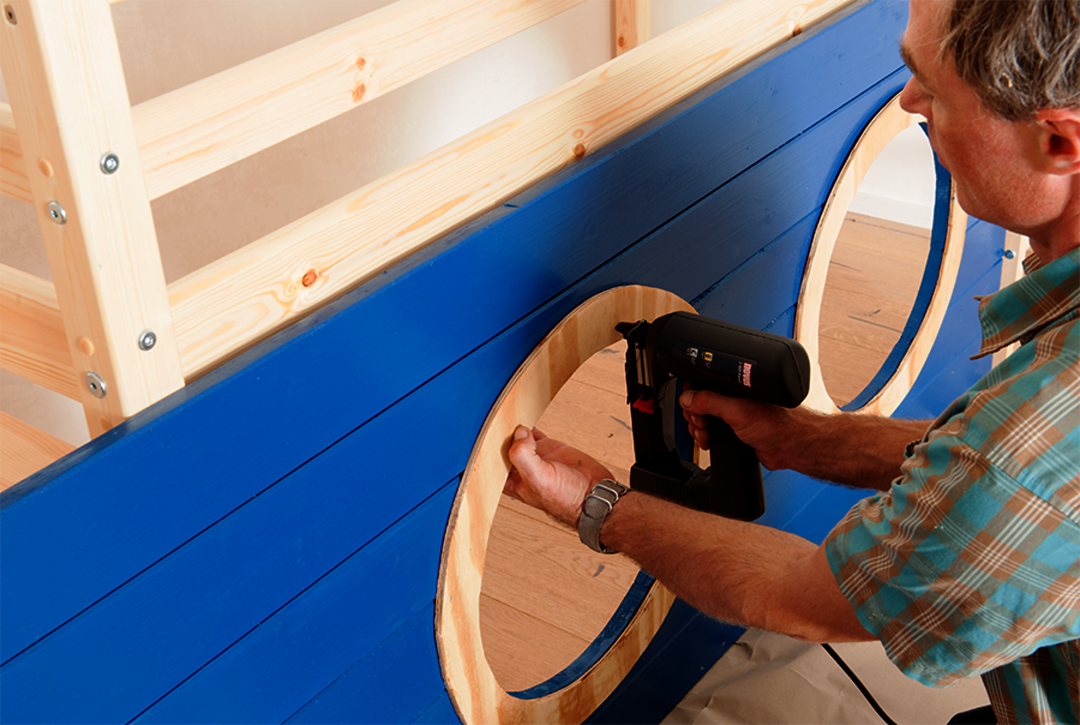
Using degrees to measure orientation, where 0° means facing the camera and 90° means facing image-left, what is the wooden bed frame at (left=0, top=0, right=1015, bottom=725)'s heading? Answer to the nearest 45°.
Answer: approximately 315°

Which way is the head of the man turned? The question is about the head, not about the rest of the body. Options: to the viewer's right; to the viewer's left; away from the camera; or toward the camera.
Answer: to the viewer's left

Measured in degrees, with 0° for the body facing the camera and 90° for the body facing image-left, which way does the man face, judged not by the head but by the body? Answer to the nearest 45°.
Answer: approximately 90°

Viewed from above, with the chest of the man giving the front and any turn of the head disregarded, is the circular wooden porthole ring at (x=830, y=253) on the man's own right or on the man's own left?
on the man's own right

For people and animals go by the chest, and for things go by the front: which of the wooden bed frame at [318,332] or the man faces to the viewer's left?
the man
